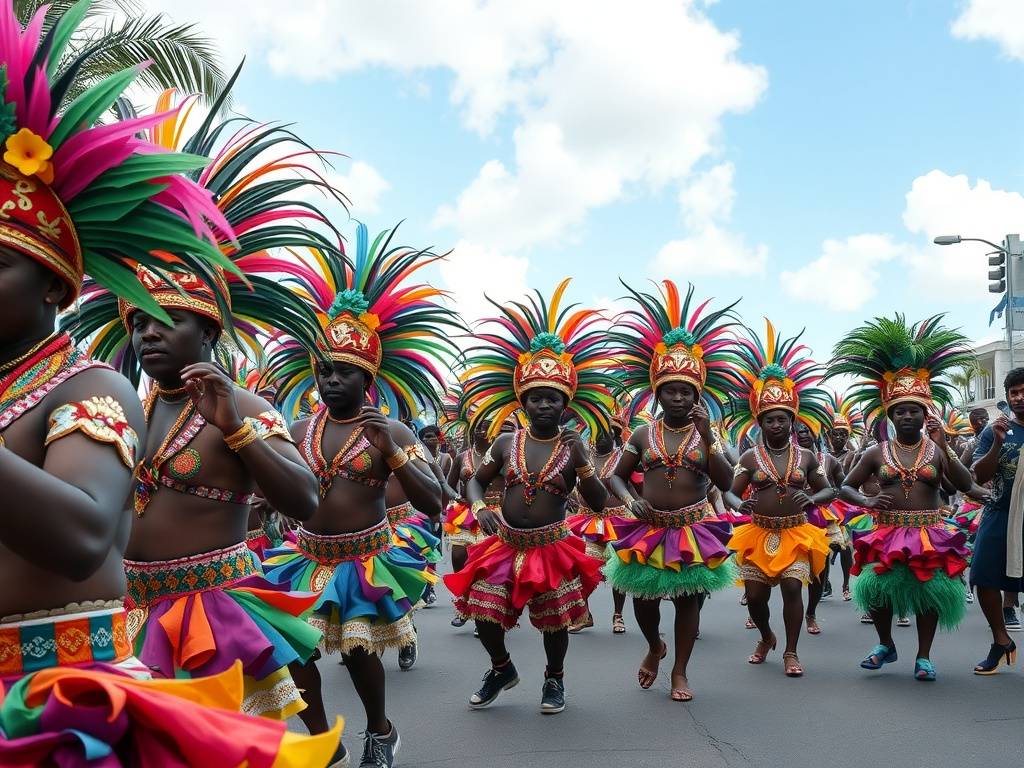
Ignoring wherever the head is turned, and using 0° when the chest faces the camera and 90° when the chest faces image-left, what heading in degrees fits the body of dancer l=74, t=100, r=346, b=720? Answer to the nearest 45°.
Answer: approximately 45°

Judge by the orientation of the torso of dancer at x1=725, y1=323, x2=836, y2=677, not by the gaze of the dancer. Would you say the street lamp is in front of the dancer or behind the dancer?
behind

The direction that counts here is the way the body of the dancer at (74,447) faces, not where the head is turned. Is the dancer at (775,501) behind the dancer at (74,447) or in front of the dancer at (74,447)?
behind
